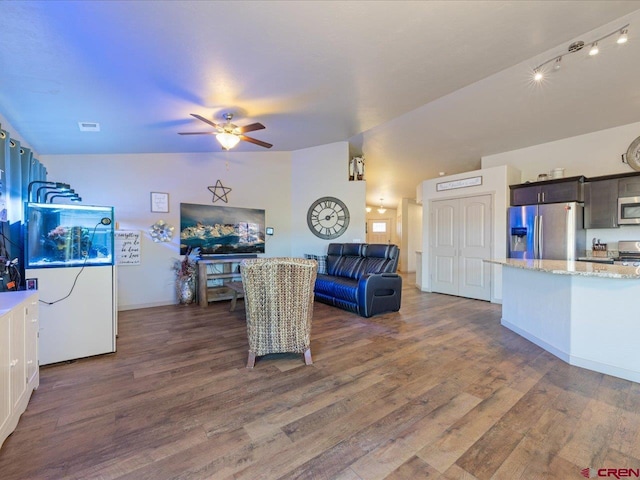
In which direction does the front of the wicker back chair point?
away from the camera

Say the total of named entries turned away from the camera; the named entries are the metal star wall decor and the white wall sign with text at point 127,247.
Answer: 0

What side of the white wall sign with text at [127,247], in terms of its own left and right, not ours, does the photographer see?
front

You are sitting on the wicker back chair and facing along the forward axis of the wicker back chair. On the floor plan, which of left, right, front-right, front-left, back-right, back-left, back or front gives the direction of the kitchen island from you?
right

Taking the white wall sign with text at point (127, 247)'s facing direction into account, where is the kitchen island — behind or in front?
in front

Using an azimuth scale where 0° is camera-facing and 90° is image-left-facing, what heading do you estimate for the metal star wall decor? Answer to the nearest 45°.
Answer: approximately 0°

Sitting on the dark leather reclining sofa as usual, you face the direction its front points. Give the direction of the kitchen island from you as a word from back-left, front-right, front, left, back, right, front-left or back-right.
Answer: left

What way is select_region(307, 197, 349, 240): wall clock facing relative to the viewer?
toward the camera

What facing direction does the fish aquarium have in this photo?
toward the camera

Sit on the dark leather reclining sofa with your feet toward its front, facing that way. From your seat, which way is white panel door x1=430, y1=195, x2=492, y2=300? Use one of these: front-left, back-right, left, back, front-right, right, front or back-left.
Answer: back

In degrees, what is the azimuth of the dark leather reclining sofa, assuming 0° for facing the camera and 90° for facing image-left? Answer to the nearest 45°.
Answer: approximately 45°

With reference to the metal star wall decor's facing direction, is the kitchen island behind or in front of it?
in front

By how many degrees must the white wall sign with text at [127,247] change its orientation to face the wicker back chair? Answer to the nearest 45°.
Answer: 0° — it already faces it

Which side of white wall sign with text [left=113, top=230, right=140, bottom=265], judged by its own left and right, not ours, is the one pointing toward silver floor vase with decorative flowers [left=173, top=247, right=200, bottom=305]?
left

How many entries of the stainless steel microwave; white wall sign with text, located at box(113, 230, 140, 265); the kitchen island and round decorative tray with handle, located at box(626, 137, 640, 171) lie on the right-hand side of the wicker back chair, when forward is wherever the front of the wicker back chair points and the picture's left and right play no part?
3
